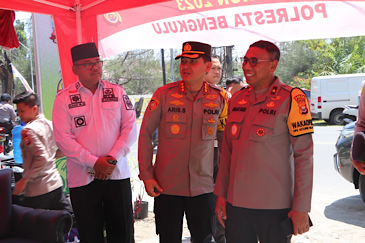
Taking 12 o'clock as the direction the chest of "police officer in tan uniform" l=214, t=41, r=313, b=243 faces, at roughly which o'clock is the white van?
The white van is roughly at 5 o'clock from the police officer in tan uniform.

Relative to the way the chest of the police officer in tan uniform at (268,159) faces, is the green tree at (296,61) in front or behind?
behind

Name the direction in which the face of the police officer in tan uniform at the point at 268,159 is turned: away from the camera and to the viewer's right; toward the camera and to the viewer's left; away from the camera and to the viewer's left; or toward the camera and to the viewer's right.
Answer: toward the camera and to the viewer's left

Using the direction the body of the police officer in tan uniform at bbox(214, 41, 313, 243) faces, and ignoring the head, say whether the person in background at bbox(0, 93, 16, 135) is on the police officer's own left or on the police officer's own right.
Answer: on the police officer's own right

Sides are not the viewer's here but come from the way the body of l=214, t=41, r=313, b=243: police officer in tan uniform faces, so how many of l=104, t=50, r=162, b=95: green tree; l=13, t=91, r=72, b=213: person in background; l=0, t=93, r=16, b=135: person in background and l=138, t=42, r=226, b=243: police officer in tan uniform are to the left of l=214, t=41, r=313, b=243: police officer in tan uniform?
0

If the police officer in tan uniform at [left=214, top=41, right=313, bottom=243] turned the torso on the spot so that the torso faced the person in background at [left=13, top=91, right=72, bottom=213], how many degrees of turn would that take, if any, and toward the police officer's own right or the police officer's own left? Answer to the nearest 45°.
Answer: approximately 45° to the police officer's own right

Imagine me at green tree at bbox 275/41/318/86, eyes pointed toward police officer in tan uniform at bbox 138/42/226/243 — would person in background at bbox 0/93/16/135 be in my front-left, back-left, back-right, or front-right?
front-right

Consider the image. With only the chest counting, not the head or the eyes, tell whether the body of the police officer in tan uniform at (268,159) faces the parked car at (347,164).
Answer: no

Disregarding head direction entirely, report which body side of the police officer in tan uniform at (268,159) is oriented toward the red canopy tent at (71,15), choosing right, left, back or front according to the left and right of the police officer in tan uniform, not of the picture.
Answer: right

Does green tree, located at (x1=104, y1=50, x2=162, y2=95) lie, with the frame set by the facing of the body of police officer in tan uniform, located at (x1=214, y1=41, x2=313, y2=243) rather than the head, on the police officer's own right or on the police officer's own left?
on the police officer's own right

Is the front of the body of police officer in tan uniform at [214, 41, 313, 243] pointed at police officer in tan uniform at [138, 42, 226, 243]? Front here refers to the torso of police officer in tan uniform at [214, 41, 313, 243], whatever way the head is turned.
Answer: no

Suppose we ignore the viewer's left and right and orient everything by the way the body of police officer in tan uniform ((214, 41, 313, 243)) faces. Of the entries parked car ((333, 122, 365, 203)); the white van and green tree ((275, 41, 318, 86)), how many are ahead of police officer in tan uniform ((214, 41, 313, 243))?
0

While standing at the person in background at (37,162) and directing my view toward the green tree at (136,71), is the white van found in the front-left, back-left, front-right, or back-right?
front-right

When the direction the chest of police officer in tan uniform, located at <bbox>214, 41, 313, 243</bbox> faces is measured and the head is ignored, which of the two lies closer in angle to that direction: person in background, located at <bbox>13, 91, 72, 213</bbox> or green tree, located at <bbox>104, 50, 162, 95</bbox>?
the person in background
